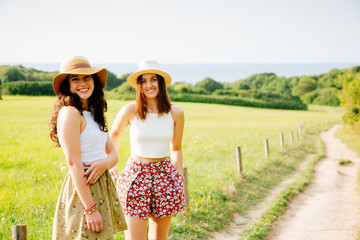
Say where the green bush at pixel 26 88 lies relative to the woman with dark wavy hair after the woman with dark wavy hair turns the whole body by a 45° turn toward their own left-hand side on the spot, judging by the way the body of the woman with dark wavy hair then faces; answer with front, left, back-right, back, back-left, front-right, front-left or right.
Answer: left

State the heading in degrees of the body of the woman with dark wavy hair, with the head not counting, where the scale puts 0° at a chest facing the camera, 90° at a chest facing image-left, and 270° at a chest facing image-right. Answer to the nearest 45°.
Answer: approximately 315°
